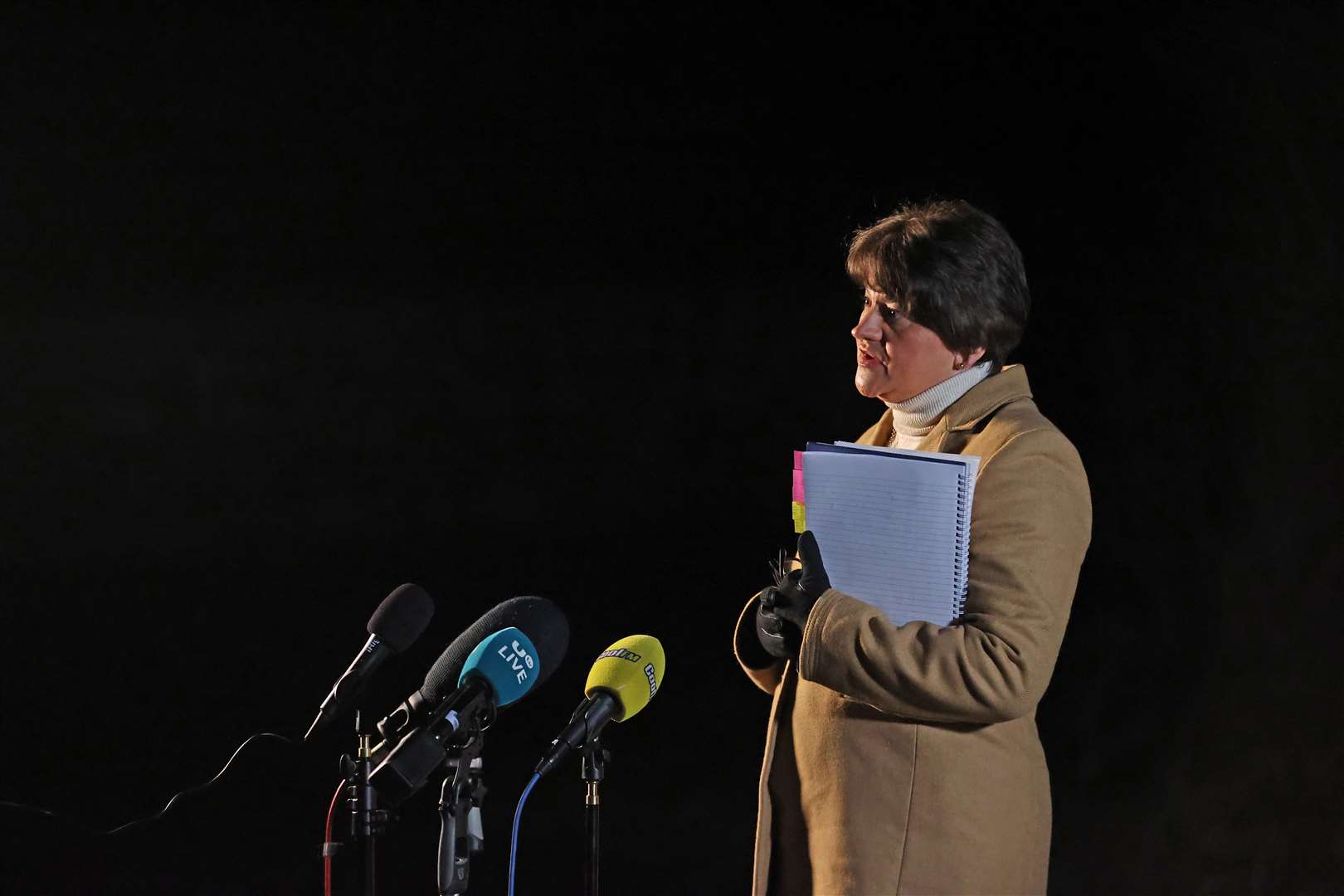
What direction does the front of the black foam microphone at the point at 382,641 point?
to the viewer's right

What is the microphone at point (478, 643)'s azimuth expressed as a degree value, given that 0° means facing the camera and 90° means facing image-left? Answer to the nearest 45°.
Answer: approximately 270°

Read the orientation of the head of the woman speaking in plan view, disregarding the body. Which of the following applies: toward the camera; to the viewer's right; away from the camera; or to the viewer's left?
to the viewer's left

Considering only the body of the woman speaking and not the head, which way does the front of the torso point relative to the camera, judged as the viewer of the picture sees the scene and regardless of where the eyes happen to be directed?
to the viewer's left

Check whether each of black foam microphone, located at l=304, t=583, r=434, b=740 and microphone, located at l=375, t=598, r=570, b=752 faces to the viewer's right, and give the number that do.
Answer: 2

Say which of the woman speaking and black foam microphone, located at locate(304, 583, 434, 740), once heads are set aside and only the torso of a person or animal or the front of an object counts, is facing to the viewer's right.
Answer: the black foam microphone

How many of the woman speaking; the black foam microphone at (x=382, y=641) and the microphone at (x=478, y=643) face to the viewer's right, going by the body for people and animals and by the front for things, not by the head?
2

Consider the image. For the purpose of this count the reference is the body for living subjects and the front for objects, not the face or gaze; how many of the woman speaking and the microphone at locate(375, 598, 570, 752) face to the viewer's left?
1

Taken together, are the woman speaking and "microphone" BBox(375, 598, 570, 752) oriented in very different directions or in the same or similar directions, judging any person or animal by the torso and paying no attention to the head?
very different directions

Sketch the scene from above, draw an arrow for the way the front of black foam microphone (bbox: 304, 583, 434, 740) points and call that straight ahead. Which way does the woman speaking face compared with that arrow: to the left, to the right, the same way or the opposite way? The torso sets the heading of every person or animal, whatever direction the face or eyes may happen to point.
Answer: the opposite way
